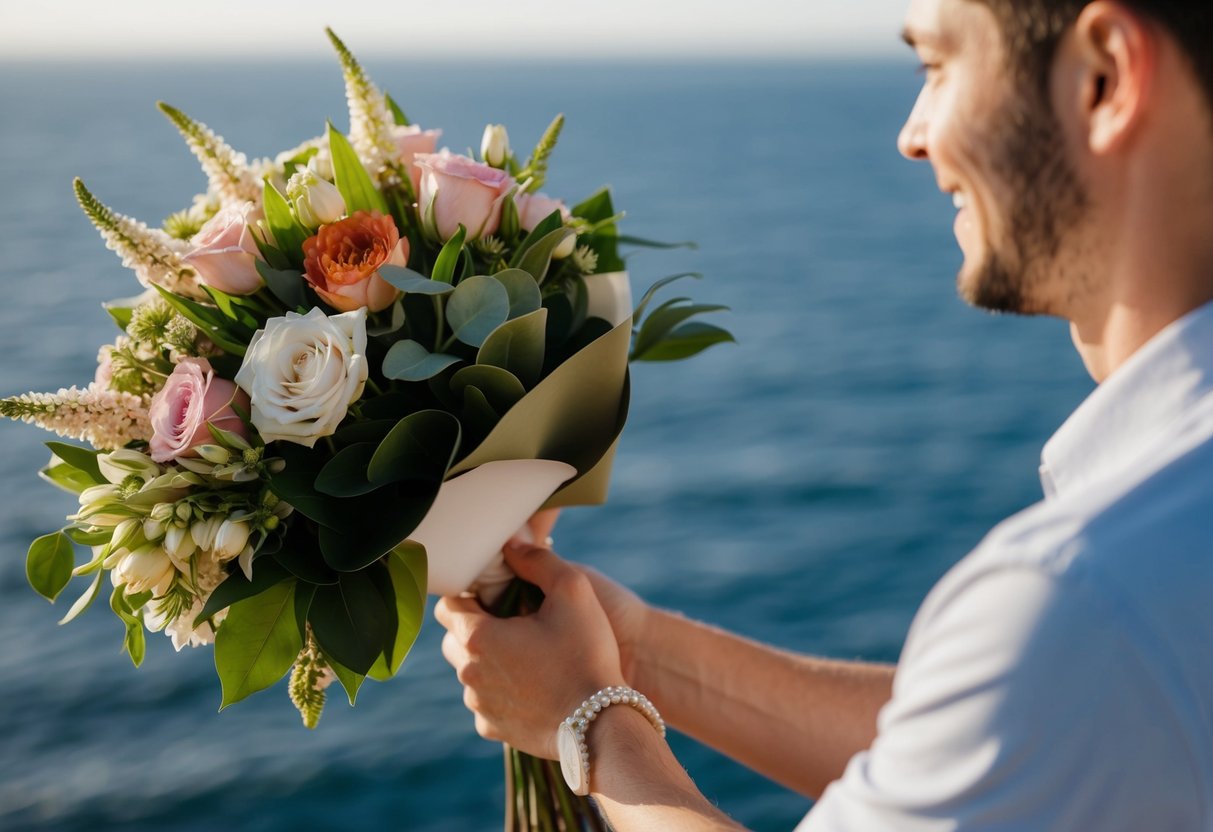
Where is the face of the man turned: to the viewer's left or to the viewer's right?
to the viewer's left

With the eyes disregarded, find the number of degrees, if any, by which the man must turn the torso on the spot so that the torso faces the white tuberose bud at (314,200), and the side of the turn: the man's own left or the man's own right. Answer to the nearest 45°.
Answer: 0° — they already face it

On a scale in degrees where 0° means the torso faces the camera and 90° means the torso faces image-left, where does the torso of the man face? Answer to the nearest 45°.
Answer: approximately 135°
